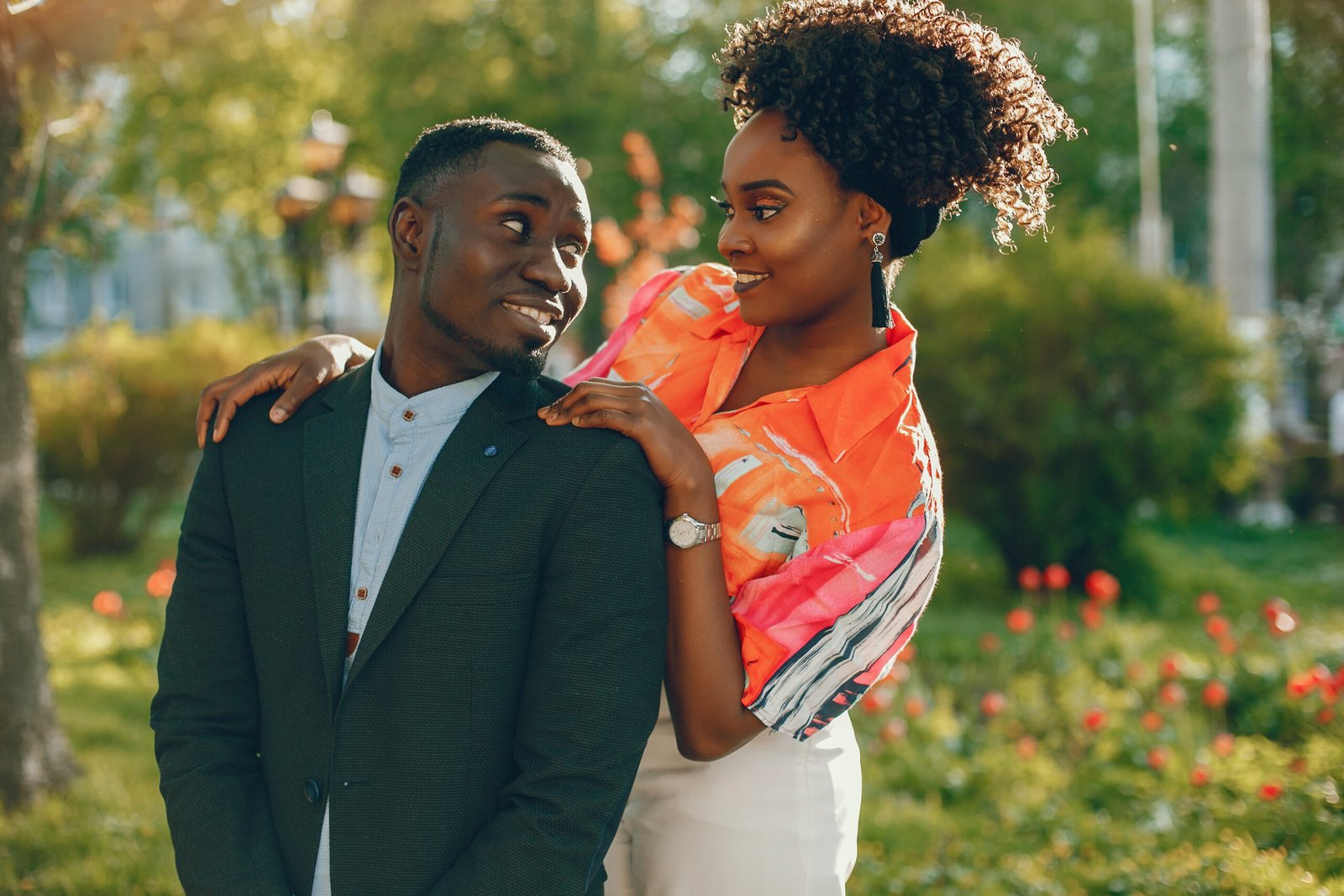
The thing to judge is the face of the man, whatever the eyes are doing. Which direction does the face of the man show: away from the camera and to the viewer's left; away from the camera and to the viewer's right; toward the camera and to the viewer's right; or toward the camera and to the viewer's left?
toward the camera and to the viewer's right

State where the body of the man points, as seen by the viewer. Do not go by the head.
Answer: toward the camera

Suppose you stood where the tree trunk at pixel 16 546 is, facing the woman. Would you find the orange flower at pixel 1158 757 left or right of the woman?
left

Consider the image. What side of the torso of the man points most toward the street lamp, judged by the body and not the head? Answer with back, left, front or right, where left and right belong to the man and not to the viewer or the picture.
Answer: back

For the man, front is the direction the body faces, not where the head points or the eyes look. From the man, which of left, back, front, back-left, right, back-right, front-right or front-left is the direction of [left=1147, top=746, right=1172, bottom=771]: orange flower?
back-left

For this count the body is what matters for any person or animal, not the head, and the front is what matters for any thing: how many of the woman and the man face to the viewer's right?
0

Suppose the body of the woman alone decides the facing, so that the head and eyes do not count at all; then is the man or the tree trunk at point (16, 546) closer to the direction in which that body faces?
the man

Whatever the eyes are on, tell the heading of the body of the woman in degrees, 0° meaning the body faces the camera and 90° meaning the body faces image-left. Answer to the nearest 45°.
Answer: approximately 45°
